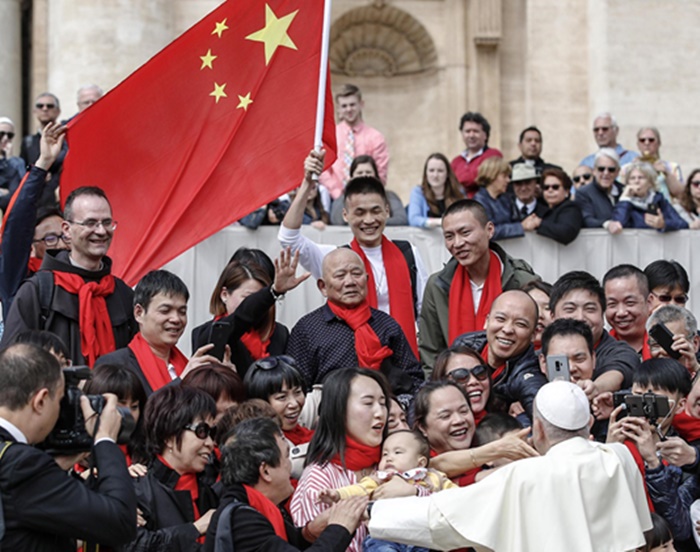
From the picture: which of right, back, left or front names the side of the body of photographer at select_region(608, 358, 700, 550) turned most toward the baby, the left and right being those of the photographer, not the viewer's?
front

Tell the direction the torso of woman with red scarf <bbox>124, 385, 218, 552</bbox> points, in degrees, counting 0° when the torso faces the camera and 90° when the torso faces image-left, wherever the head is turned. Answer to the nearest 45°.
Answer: approximately 315°

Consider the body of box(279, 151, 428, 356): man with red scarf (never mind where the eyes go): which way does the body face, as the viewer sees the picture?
toward the camera

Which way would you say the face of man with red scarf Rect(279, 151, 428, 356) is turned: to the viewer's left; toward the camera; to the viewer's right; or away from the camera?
toward the camera

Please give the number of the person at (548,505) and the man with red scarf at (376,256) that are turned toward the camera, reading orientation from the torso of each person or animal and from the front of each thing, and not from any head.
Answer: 1

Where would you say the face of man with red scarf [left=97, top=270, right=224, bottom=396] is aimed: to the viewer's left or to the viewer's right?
to the viewer's right

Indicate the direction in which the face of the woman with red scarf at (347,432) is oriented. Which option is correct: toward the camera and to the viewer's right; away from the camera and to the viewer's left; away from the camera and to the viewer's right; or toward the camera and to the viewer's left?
toward the camera and to the viewer's right

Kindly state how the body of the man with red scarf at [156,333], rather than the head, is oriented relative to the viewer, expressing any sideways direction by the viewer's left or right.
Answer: facing the viewer and to the right of the viewer

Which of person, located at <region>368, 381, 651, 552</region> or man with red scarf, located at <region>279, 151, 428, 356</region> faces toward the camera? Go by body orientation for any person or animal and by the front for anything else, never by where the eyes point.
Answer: the man with red scarf

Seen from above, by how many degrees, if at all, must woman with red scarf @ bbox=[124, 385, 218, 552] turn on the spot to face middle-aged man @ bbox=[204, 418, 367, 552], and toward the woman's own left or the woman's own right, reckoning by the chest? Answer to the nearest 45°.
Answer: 0° — they already face them

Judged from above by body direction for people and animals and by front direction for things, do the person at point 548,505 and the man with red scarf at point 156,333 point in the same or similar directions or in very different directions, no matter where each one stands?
very different directions

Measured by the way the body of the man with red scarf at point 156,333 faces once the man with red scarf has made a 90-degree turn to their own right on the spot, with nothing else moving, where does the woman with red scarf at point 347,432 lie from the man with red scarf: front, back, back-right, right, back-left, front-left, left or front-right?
left

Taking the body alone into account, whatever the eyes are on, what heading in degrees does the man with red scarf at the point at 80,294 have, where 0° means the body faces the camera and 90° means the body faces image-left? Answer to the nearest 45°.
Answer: approximately 315°

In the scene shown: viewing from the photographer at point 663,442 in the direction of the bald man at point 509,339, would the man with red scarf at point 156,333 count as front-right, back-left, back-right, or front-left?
front-left

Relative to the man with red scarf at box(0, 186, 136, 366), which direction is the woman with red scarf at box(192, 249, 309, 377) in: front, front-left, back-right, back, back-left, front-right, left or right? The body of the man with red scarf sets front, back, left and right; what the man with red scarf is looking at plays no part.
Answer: front-left

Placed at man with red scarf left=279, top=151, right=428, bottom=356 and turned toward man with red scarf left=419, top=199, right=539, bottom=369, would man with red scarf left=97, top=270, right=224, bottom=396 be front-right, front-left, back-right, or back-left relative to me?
back-right
